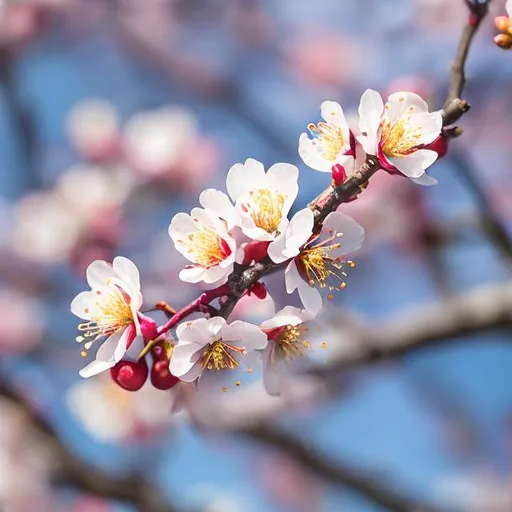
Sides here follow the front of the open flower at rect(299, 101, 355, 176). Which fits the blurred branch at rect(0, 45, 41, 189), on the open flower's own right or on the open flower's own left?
on the open flower's own right

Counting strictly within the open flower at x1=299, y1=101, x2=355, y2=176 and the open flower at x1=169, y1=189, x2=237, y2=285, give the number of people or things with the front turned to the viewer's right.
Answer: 0

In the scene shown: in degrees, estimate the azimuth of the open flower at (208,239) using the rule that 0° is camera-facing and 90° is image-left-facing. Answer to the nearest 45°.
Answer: approximately 45°
